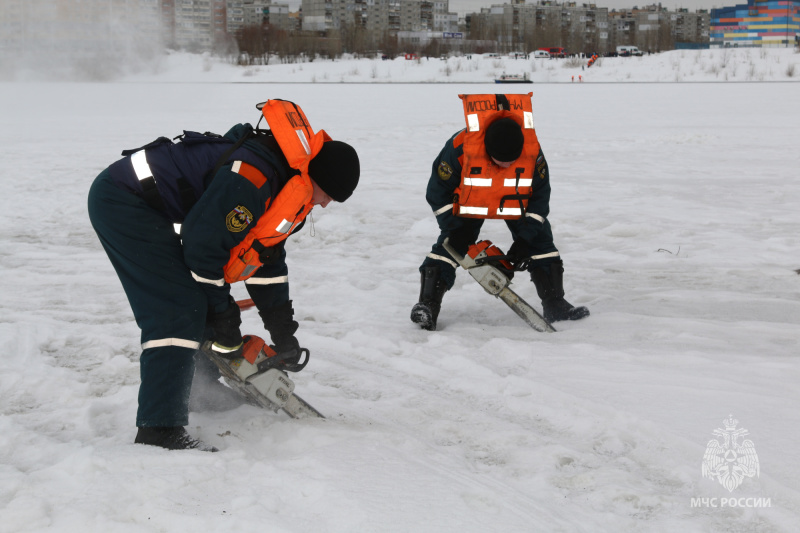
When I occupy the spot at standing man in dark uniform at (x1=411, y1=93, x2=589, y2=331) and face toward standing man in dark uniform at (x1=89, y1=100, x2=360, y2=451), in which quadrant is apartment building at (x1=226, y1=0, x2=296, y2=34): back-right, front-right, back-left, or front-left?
back-right

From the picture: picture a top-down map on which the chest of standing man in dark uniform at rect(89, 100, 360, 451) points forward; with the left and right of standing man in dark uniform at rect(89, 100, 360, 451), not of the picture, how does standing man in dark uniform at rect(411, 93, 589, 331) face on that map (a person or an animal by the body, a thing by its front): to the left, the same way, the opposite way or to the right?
to the right

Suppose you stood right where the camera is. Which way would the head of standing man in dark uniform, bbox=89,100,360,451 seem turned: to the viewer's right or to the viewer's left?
to the viewer's right

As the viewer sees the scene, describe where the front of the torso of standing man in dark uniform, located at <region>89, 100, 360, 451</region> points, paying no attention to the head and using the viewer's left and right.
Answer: facing to the right of the viewer

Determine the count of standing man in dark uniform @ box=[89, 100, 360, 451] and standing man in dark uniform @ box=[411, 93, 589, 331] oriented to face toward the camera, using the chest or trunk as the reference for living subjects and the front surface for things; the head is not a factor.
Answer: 1

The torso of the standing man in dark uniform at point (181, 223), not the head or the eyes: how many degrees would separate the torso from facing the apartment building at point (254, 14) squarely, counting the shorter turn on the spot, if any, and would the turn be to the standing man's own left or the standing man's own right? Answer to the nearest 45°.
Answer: approximately 90° to the standing man's own left

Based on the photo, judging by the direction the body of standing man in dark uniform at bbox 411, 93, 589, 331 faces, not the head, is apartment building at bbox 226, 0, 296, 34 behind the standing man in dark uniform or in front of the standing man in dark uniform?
behind
